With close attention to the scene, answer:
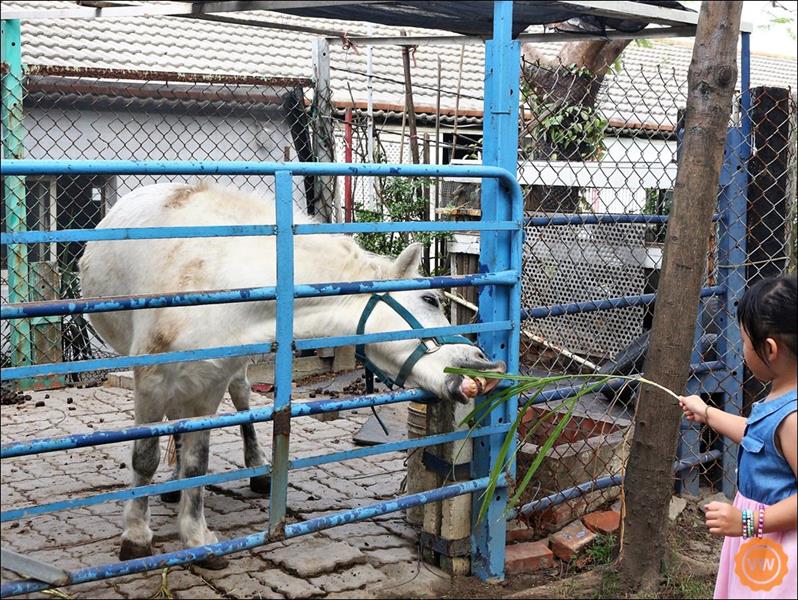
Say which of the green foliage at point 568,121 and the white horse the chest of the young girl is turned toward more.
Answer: the white horse

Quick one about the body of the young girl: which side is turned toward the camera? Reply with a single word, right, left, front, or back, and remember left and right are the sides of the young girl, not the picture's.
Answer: left

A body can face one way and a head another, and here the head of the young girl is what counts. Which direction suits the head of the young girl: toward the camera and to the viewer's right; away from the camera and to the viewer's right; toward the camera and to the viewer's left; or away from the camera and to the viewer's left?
away from the camera and to the viewer's left

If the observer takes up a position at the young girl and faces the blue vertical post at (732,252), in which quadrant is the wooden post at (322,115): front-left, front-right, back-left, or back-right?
front-left

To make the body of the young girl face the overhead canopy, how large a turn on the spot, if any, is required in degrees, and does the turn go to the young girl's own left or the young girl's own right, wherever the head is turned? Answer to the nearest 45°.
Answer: approximately 45° to the young girl's own right

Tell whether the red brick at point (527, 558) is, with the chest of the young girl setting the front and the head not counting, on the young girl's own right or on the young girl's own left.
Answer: on the young girl's own right

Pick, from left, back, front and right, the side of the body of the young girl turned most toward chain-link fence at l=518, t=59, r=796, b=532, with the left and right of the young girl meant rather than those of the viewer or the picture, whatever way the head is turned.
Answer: right
